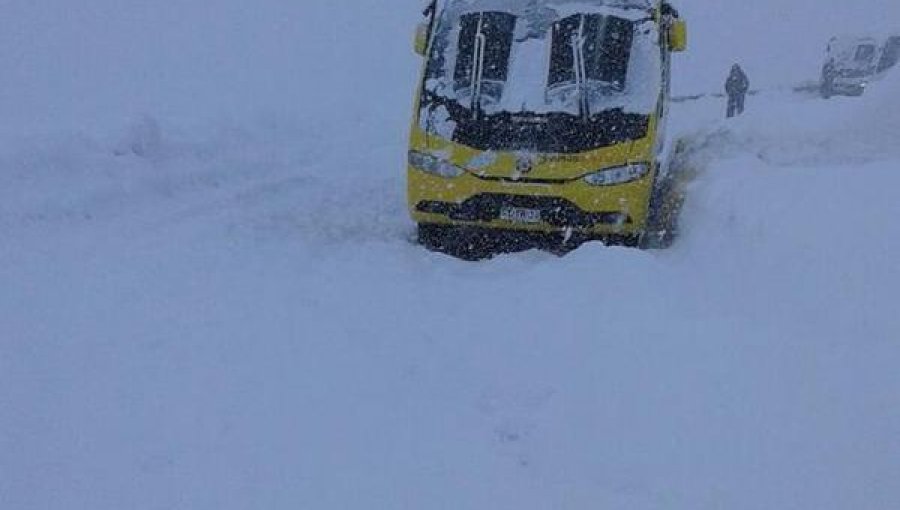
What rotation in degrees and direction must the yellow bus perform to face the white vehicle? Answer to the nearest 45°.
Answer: approximately 135° to its left

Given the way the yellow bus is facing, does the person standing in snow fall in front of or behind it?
behind

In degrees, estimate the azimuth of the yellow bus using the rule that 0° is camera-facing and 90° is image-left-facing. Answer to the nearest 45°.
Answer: approximately 0°
